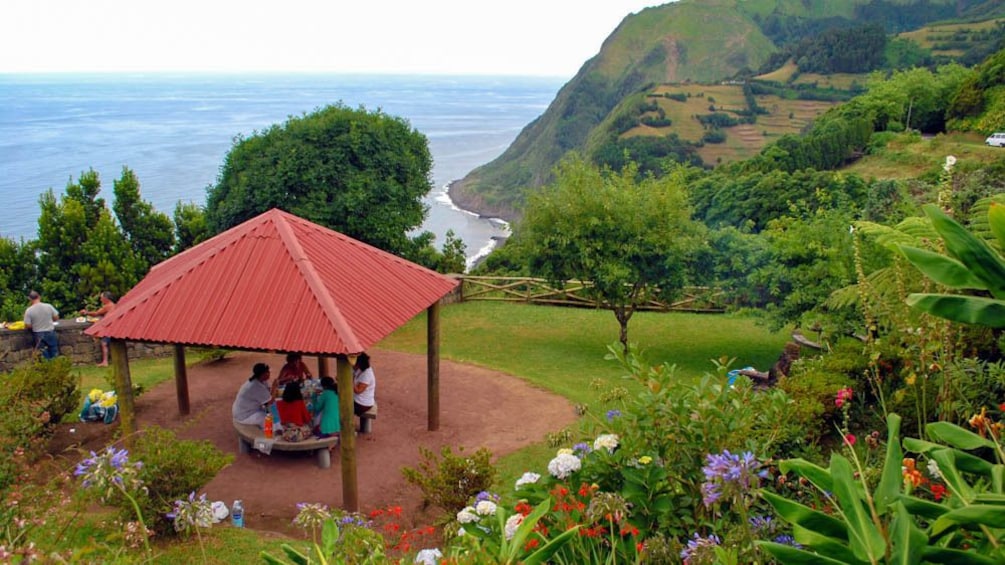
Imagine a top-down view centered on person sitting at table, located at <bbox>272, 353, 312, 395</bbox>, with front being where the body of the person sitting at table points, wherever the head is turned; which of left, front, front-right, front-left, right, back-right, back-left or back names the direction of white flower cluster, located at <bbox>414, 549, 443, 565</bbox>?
front

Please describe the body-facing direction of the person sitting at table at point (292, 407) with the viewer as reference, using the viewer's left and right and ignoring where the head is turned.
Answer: facing away from the viewer

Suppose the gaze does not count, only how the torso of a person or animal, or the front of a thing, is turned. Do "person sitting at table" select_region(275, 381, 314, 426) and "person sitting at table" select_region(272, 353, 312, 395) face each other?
yes

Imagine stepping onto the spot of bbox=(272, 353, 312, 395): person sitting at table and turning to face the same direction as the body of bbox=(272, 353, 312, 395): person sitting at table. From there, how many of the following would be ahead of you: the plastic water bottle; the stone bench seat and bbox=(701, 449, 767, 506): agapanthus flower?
3

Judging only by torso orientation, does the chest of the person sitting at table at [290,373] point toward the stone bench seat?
yes

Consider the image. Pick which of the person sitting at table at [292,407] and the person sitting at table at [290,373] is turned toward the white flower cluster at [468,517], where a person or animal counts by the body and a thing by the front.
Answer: the person sitting at table at [290,373]

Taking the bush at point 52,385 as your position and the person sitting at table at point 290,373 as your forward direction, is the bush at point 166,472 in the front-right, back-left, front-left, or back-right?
front-right

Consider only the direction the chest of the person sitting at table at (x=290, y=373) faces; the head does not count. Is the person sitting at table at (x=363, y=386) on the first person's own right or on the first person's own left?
on the first person's own left

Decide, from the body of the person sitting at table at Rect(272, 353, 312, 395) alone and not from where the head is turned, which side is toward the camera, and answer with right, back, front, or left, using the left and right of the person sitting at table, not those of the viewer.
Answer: front

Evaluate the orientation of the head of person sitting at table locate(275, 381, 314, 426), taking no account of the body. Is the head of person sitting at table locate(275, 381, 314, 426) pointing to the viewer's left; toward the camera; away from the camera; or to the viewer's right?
away from the camera

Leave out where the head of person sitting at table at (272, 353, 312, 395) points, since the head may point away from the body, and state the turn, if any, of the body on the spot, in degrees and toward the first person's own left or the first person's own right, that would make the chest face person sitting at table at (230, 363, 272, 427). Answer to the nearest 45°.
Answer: approximately 45° to the first person's own right

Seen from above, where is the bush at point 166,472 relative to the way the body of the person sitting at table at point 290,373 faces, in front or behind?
in front

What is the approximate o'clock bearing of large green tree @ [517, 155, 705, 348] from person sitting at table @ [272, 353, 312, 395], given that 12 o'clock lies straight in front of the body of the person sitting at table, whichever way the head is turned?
The large green tree is roughly at 8 o'clock from the person sitting at table.

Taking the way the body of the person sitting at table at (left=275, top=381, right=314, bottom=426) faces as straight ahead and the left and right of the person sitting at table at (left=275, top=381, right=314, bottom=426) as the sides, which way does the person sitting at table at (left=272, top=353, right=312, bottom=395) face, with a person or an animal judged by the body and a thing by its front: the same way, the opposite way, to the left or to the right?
the opposite way

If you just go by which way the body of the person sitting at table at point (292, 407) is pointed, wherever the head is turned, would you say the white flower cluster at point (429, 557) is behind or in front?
behind

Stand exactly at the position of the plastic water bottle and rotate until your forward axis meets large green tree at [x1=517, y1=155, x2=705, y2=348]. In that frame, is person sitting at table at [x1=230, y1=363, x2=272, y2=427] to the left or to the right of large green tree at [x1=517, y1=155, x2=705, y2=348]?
left
